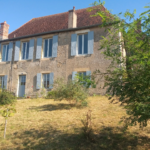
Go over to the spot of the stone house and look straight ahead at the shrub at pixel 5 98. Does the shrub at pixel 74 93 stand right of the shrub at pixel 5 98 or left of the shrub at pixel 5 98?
left

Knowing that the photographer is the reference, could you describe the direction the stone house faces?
facing the viewer and to the left of the viewer

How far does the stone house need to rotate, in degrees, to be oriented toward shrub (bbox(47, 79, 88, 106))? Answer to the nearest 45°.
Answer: approximately 45° to its left

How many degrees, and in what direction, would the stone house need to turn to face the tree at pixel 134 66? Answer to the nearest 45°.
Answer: approximately 45° to its left

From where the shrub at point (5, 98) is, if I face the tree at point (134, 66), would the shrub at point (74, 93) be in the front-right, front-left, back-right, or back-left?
front-left

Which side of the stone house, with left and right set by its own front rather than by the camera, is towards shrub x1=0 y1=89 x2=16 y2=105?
front

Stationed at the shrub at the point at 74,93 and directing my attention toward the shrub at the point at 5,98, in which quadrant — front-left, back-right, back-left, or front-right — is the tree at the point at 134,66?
back-left

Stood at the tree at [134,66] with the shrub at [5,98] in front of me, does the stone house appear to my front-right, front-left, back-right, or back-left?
front-right
